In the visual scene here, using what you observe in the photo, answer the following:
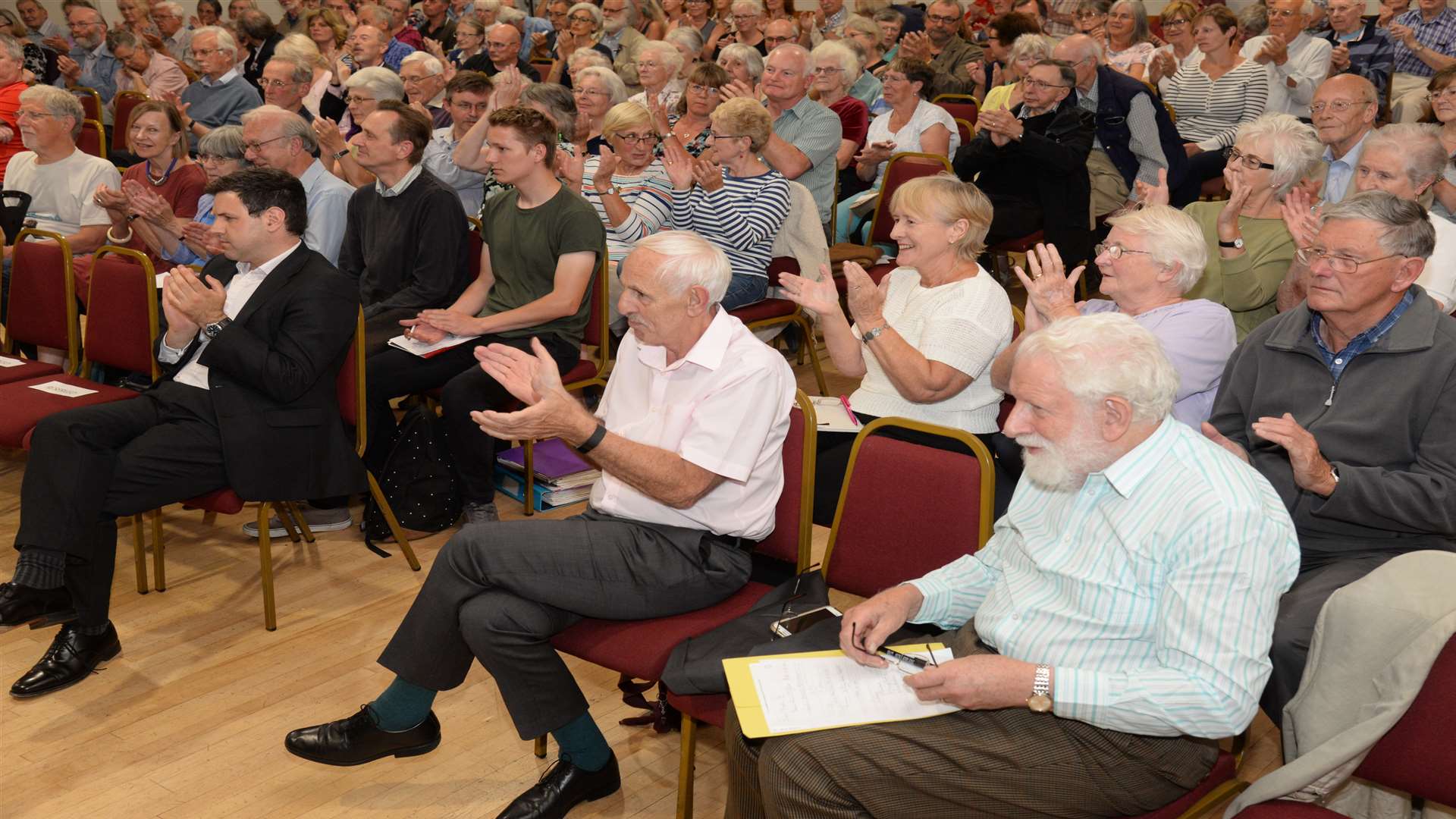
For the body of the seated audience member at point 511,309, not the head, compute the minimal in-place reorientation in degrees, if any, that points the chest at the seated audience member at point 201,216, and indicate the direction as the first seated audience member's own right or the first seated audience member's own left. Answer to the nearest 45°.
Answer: approximately 90° to the first seated audience member's own right

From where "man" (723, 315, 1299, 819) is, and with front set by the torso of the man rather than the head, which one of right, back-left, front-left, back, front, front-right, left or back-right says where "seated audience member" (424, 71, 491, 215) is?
front-right

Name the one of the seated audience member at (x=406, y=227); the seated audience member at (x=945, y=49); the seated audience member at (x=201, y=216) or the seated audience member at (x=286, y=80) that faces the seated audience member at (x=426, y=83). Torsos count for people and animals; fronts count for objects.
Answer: the seated audience member at (x=945, y=49)

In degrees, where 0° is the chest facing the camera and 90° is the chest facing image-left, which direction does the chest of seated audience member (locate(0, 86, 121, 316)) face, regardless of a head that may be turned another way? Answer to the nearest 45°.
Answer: approximately 45°

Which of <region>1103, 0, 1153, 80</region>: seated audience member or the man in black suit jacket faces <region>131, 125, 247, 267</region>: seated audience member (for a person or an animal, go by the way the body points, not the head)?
<region>1103, 0, 1153, 80</region>: seated audience member

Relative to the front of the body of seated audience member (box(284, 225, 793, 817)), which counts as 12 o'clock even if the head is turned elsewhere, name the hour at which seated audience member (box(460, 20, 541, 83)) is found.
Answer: seated audience member (box(460, 20, 541, 83)) is roughly at 3 o'clock from seated audience member (box(284, 225, 793, 817)).

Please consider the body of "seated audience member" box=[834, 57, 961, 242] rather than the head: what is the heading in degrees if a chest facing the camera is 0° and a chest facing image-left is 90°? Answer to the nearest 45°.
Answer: approximately 45°

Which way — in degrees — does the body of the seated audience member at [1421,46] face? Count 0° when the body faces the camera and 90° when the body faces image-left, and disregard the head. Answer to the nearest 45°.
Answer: approximately 45°

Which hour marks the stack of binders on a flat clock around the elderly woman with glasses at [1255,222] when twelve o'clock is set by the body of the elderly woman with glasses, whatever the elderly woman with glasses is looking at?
The stack of binders is roughly at 1 o'clock from the elderly woman with glasses.

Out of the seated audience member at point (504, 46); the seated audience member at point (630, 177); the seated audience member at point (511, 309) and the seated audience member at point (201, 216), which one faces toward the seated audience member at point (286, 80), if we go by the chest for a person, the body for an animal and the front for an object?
the seated audience member at point (504, 46)

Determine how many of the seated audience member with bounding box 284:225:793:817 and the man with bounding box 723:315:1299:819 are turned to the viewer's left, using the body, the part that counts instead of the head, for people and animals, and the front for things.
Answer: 2

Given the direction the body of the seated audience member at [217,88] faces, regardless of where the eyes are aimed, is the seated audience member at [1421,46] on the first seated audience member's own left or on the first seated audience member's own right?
on the first seated audience member's own left

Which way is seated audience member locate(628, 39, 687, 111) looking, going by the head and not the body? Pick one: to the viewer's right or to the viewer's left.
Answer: to the viewer's left

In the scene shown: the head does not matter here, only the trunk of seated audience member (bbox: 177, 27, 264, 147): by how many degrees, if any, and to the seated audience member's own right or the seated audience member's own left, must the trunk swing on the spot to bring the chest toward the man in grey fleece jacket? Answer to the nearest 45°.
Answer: approximately 45° to the seated audience member's own left
